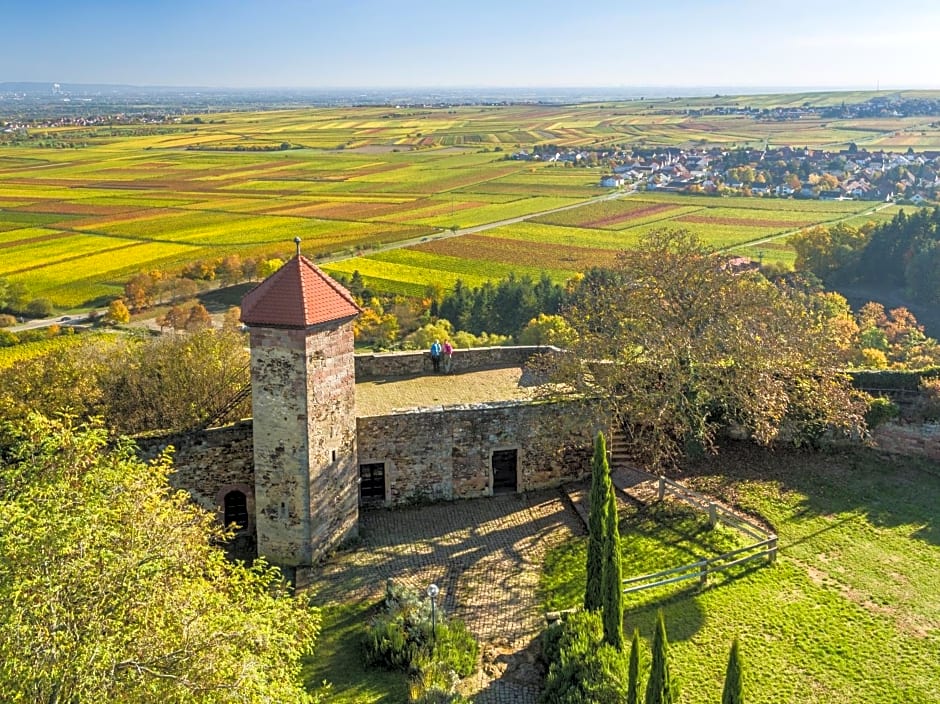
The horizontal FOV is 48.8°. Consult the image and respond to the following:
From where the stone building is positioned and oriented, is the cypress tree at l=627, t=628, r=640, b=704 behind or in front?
in front

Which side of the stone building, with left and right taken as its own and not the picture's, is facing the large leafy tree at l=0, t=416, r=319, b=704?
front

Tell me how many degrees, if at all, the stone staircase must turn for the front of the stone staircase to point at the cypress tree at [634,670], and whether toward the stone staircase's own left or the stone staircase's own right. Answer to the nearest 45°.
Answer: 0° — it already faces it

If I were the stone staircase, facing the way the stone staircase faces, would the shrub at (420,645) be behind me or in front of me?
in front

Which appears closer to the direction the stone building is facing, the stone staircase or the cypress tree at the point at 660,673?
the cypress tree

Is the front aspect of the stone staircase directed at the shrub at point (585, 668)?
yes

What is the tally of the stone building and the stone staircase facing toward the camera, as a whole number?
2

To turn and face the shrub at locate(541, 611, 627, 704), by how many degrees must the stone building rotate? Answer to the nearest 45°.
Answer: approximately 45° to its left

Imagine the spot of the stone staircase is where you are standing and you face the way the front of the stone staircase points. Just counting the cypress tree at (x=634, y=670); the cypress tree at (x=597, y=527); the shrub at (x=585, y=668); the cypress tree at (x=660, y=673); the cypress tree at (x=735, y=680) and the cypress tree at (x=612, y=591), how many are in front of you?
6

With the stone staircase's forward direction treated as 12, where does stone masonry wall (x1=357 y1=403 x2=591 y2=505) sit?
The stone masonry wall is roughly at 2 o'clock from the stone staircase.

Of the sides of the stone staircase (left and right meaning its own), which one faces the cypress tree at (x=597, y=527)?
front

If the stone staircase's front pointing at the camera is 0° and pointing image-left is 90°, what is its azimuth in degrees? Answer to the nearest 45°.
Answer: approximately 0°
